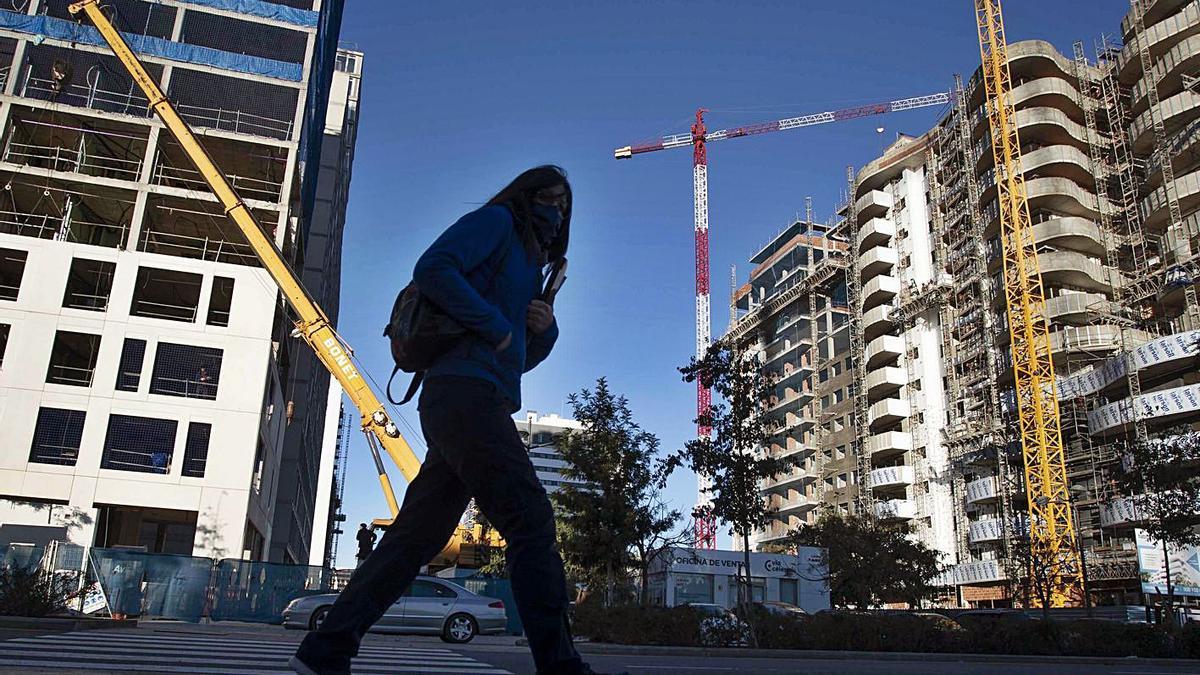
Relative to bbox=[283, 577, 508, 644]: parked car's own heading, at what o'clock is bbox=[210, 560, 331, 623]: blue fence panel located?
The blue fence panel is roughly at 2 o'clock from the parked car.

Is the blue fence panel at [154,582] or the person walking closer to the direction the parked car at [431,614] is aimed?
the blue fence panel

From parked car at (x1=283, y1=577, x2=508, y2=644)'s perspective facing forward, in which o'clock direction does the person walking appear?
The person walking is roughly at 9 o'clock from the parked car.

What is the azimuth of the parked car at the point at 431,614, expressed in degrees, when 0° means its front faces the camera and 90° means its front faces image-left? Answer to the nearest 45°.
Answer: approximately 90°

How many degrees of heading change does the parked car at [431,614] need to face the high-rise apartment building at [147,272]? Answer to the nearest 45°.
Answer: approximately 45° to its right

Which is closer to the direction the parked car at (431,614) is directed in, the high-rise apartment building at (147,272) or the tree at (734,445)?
the high-rise apartment building

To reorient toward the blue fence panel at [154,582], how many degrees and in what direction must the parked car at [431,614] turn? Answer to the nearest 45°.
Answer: approximately 45° to its right

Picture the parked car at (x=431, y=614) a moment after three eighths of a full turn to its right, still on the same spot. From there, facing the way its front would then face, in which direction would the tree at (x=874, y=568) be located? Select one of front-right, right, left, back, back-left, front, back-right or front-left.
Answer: front

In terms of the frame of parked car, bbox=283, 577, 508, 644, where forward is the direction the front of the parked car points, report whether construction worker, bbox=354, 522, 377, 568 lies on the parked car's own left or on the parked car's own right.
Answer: on the parked car's own right

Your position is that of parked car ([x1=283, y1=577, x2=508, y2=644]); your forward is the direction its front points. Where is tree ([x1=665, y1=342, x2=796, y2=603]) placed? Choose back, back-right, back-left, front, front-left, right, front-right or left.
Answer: back-right

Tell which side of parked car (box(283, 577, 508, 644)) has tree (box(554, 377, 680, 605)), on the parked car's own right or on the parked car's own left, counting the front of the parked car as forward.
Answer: on the parked car's own right
